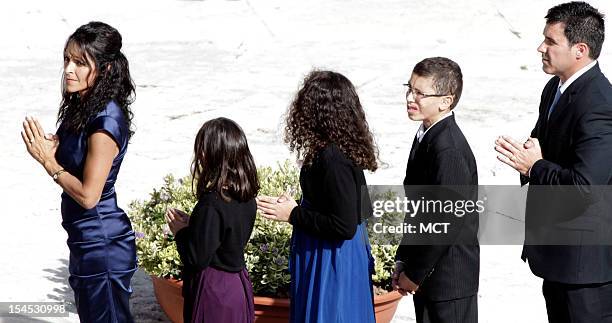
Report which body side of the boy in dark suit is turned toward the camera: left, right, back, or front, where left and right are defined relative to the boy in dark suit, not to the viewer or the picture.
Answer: left

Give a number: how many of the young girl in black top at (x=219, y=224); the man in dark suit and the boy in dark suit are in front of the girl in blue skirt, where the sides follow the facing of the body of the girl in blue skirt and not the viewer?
1

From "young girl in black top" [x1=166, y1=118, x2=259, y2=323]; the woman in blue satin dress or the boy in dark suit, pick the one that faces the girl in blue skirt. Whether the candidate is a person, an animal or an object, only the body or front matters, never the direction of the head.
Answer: the boy in dark suit

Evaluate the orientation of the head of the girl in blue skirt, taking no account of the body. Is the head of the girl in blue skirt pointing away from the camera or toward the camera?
away from the camera

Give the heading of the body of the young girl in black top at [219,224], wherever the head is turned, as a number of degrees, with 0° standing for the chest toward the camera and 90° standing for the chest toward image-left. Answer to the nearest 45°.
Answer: approximately 135°

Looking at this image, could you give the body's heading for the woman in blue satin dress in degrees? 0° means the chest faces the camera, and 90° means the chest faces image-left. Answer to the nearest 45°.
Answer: approximately 90°

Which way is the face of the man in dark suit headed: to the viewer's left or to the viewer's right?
to the viewer's left

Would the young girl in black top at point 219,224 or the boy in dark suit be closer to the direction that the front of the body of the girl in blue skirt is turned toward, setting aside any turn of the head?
the young girl in black top

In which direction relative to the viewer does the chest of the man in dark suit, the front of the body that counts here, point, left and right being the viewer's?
facing to the left of the viewer

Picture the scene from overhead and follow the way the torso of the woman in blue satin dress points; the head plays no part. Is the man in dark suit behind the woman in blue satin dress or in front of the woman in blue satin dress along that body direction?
behind

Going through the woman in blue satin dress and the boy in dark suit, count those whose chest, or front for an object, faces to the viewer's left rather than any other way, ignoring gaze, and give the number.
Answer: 2

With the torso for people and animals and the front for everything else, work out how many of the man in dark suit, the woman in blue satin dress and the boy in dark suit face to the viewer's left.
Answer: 3

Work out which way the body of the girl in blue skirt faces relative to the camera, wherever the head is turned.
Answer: to the viewer's left
